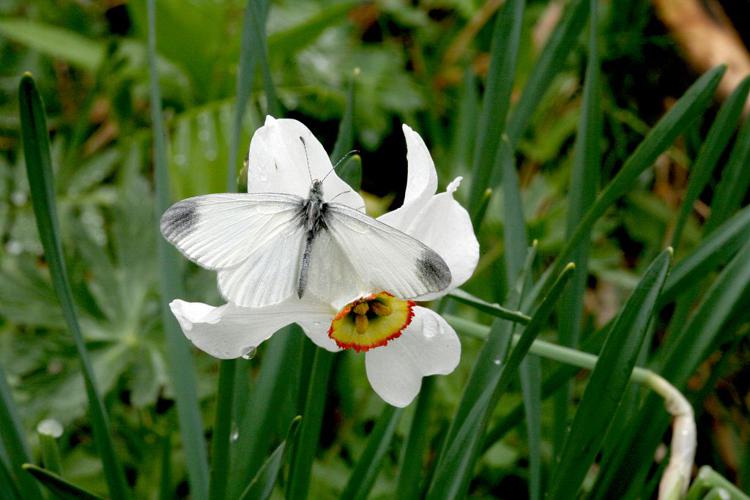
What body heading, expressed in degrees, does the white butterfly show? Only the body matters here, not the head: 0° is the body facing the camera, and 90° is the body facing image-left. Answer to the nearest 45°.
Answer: approximately 180°
